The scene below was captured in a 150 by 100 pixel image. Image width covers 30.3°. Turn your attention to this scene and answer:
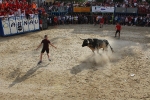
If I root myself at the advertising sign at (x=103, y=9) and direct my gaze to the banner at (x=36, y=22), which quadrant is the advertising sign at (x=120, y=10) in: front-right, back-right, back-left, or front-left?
back-left

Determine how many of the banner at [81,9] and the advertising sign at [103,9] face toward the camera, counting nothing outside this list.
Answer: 2

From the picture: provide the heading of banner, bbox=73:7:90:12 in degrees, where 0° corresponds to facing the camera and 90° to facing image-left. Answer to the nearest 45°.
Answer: approximately 0°

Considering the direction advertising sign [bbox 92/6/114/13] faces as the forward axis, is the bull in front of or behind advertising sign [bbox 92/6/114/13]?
in front

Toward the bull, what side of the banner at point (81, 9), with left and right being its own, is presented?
front

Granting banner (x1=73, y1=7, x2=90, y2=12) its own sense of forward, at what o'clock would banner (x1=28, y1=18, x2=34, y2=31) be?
banner (x1=28, y1=18, x2=34, y2=31) is roughly at 1 o'clock from banner (x1=73, y1=7, x2=90, y2=12).

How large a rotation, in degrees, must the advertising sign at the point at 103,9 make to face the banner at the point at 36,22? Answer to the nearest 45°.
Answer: approximately 45° to its right

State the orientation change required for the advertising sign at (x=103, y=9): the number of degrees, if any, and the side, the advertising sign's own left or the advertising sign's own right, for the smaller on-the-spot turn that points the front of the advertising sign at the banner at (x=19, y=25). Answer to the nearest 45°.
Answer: approximately 45° to the advertising sign's own right

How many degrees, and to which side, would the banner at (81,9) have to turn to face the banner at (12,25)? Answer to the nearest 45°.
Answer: approximately 45° to its right

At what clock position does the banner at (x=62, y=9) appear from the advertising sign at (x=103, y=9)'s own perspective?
The banner is roughly at 3 o'clock from the advertising sign.

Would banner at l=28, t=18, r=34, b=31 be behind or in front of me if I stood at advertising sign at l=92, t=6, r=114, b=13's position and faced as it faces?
in front

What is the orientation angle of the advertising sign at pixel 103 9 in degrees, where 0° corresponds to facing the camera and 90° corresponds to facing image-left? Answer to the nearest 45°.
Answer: approximately 0°

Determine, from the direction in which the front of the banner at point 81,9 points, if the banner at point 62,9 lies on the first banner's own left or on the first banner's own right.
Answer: on the first banner's own right
